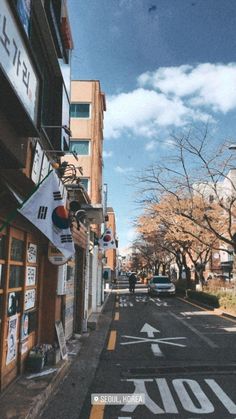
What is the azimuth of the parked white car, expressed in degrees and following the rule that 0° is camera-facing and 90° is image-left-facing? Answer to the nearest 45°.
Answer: approximately 0°

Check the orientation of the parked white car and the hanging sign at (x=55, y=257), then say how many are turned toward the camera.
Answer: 2

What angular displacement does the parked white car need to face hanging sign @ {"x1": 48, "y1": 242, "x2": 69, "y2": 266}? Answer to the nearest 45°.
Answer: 0° — it already faces it

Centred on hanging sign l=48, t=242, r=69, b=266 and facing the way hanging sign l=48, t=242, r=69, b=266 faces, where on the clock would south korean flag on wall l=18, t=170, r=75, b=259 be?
The south korean flag on wall is roughly at 12 o'clock from the hanging sign.

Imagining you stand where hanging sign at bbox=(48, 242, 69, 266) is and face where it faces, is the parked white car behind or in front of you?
behind

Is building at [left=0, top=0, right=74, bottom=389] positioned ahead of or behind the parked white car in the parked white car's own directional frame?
ahead
